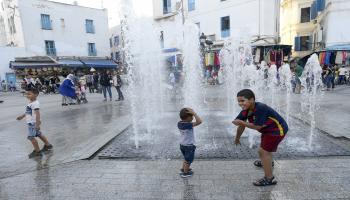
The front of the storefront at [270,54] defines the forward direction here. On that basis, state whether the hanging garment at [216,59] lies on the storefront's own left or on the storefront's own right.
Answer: on the storefront's own right

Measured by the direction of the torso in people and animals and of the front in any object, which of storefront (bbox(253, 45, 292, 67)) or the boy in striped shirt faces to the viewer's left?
the boy in striped shirt

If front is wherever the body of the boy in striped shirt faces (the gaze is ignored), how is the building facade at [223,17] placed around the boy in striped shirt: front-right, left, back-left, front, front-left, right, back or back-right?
right

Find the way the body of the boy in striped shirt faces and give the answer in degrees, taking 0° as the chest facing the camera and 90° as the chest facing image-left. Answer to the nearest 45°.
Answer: approximately 90°

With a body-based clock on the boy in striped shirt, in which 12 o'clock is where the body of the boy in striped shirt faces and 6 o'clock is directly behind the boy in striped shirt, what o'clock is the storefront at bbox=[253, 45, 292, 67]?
The storefront is roughly at 3 o'clock from the boy in striped shirt.

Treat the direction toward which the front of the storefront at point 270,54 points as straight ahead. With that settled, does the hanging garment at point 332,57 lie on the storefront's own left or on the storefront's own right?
on the storefront's own left

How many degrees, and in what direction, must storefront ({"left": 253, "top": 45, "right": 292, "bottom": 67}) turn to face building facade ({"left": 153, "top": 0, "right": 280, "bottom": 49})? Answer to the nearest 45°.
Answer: approximately 135° to its right

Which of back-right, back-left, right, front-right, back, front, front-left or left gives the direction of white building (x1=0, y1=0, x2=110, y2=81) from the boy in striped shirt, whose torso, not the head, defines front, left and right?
front-right

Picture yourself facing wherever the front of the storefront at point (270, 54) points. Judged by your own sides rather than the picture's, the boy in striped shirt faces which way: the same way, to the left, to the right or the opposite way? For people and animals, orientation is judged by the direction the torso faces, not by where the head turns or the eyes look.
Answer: to the right

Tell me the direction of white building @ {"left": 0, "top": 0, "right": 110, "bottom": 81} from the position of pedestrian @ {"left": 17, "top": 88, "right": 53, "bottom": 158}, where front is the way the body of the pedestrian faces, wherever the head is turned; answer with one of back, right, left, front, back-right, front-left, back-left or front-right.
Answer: right

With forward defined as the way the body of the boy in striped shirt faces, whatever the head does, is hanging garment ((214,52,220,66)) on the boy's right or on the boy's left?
on the boy's right

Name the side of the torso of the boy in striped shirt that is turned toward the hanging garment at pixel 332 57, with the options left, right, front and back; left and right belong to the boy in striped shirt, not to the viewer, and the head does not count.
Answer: right
